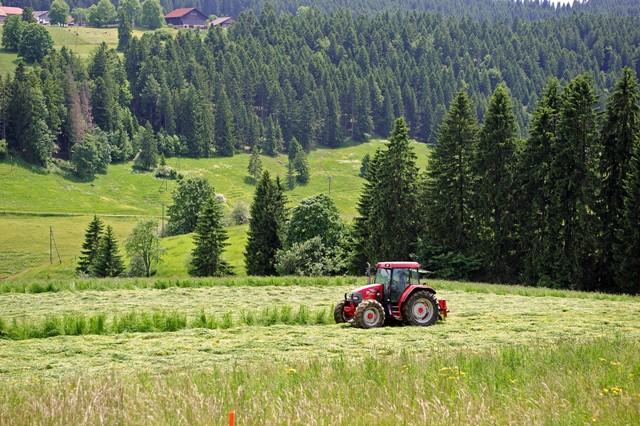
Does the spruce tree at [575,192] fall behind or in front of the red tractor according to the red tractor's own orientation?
behind

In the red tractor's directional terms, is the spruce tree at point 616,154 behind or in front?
behind

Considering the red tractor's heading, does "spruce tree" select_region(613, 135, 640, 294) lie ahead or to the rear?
to the rear

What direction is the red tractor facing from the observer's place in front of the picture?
facing the viewer and to the left of the viewer
